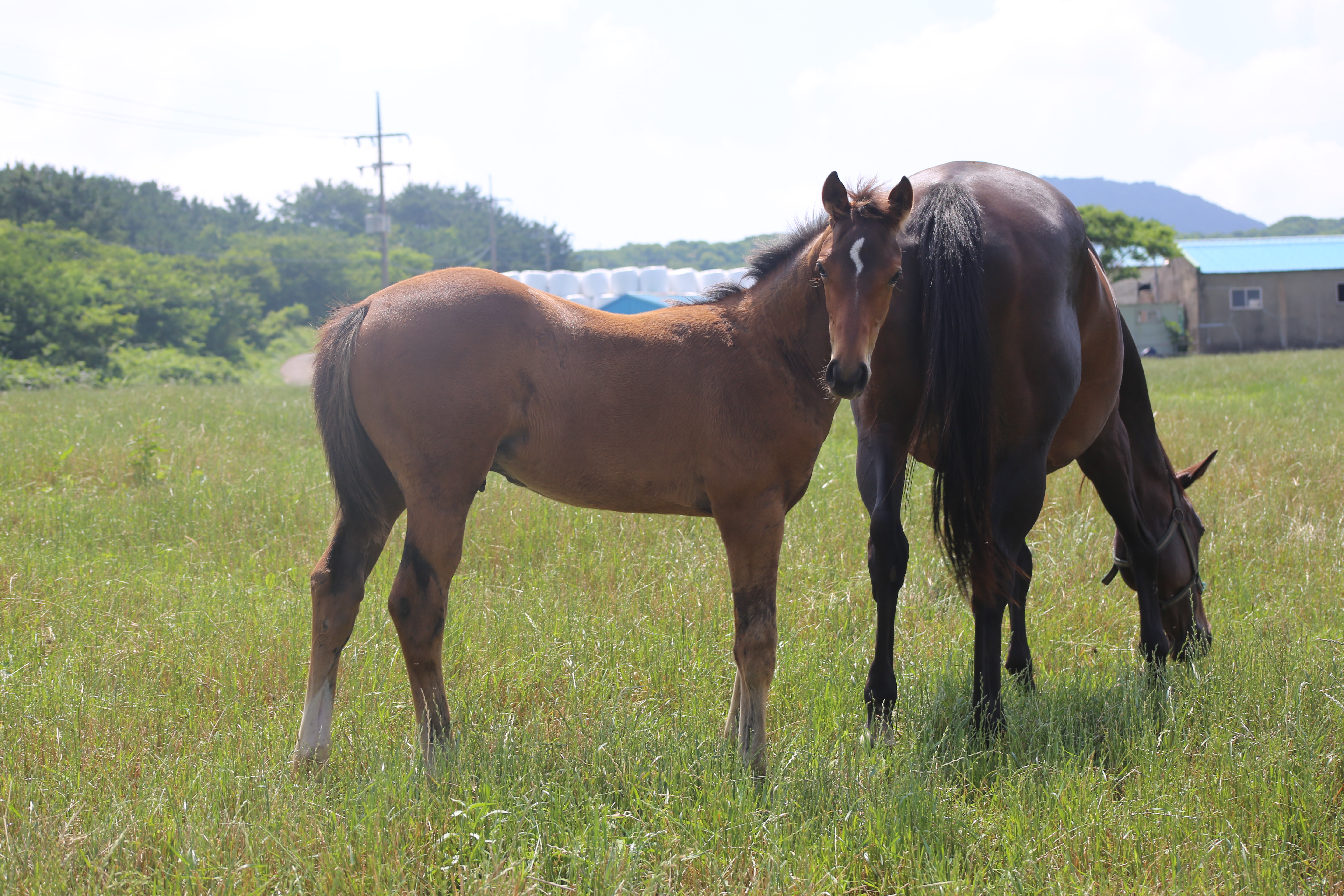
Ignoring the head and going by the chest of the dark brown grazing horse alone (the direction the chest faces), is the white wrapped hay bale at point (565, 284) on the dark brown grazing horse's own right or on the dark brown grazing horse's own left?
on the dark brown grazing horse's own left

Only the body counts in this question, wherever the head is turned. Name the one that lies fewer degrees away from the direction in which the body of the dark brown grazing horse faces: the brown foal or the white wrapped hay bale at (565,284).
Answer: the white wrapped hay bale

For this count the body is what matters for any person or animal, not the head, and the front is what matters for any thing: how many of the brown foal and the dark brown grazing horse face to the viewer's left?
0

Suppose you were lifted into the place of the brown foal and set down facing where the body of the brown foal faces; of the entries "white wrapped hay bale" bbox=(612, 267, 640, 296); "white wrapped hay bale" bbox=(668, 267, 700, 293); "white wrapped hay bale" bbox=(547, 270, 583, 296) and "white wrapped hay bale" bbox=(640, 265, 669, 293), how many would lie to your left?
4

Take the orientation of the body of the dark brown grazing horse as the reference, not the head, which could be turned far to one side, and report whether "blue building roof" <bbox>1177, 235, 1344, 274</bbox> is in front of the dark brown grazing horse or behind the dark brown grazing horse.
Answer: in front

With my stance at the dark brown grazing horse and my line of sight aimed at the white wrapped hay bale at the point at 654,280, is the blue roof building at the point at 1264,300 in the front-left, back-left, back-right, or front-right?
front-right

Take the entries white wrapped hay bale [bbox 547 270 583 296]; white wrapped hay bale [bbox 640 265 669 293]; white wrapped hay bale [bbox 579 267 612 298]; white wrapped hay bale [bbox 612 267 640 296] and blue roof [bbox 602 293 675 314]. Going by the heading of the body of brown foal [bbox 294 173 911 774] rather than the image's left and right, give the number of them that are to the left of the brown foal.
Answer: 5

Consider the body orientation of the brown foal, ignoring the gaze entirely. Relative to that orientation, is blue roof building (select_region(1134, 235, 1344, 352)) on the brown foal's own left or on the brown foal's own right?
on the brown foal's own left

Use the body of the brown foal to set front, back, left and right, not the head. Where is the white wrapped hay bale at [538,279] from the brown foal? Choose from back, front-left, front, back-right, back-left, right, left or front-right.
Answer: left

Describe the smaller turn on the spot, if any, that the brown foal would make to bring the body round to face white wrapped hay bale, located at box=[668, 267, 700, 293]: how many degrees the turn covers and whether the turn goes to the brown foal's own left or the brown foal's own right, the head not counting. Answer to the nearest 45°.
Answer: approximately 90° to the brown foal's own left

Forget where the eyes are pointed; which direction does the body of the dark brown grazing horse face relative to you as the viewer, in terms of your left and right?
facing away from the viewer and to the right of the viewer

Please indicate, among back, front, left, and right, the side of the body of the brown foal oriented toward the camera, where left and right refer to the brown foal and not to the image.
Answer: right

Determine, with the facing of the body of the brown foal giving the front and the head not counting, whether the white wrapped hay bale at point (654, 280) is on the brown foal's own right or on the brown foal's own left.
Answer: on the brown foal's own left
